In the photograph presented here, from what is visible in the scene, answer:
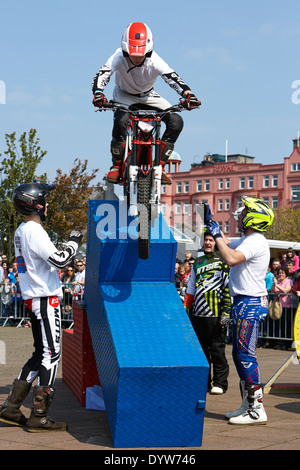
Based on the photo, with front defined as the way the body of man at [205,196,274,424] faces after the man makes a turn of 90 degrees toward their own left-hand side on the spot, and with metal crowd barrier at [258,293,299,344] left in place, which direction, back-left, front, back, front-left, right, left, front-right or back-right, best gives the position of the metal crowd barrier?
back

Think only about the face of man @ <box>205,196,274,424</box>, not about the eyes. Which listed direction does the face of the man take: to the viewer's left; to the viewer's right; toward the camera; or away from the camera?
to the viewer's left

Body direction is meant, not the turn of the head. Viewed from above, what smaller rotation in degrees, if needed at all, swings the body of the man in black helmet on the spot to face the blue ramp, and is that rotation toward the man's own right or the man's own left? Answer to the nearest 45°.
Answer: approximately 45° to the man's own right

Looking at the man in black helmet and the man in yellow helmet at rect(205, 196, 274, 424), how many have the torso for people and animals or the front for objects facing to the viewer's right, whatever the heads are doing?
1

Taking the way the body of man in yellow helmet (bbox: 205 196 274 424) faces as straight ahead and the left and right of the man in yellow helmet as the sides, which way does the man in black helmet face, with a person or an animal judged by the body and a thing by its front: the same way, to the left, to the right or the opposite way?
the opposite way

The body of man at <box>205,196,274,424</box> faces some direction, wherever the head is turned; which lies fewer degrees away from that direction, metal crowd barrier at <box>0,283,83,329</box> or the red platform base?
the red platform base

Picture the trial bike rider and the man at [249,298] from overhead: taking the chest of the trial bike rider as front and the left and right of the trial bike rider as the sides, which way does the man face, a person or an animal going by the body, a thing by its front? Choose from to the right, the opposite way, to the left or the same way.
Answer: to the right

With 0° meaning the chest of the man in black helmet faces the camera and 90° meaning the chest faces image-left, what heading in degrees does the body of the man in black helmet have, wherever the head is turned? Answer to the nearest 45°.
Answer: approximately 270°

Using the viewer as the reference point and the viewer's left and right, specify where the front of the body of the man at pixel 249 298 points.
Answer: facing to the left of the viewer

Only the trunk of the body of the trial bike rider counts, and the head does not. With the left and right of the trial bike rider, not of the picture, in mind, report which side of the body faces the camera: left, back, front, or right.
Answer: front

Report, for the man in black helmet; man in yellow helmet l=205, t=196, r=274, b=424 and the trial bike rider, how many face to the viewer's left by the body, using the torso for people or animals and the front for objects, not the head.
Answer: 1

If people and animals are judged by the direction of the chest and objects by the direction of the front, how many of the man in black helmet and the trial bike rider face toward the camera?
1
